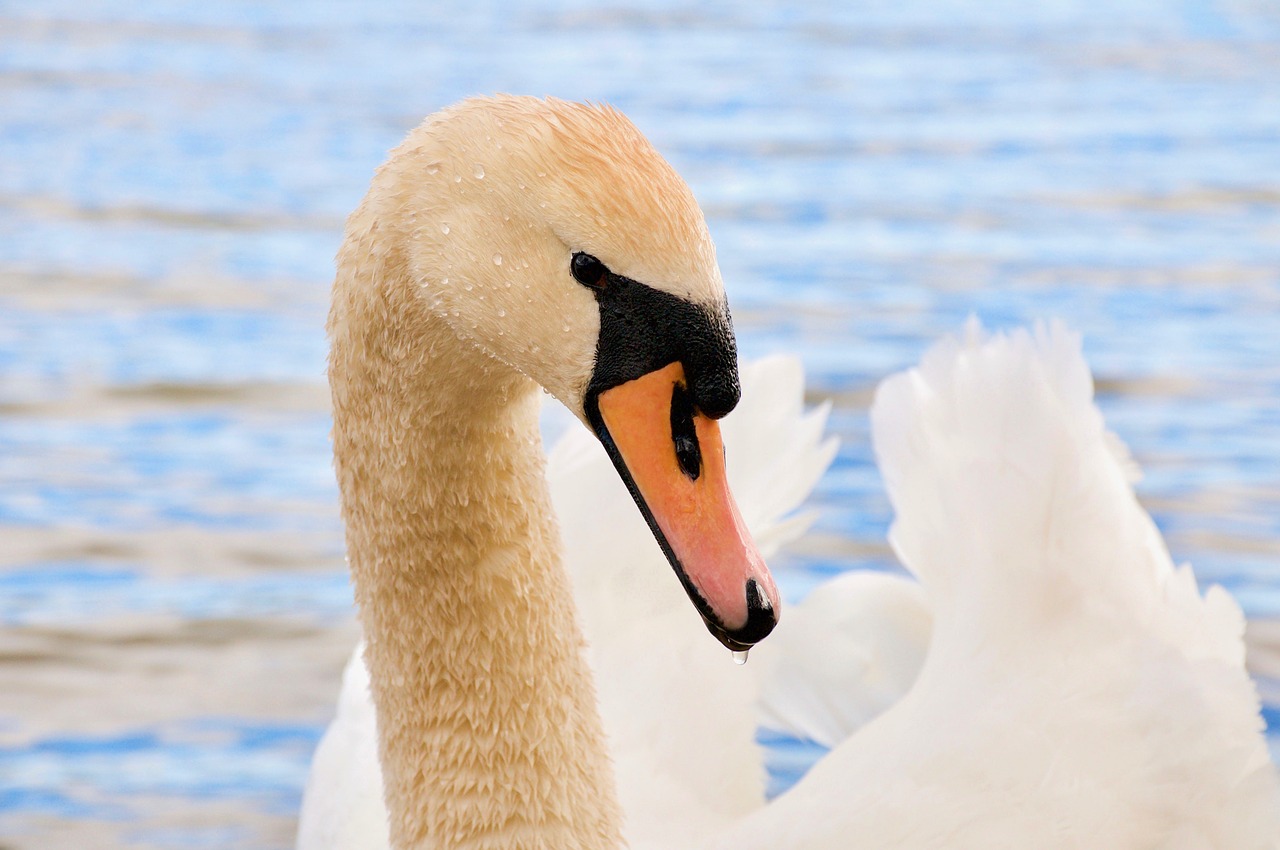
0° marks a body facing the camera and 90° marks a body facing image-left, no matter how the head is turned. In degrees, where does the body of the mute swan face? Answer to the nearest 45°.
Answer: approximately 45°
